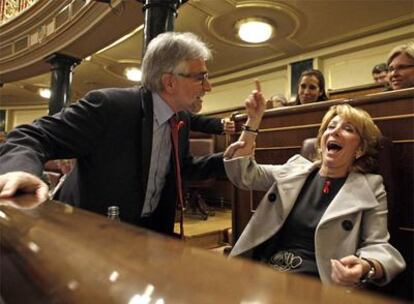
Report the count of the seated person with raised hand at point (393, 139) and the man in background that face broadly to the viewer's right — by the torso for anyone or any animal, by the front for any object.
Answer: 0

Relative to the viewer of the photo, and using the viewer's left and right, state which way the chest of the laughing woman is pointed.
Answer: facing the viewer and to the left of the viewer

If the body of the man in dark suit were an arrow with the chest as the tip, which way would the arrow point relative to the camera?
to the viewer's right

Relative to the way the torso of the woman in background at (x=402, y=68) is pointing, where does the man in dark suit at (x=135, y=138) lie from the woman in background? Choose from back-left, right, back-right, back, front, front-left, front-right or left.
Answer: front

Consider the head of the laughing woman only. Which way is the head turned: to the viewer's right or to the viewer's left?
to the viewer's left

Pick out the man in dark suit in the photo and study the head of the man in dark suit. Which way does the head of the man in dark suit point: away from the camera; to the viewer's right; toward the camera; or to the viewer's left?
to the viewer's right

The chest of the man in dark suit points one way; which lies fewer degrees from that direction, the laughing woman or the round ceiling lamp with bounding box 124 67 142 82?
the laughing woman

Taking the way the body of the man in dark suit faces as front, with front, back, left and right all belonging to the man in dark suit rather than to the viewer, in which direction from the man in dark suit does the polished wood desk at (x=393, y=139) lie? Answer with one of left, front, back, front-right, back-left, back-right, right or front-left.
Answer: front

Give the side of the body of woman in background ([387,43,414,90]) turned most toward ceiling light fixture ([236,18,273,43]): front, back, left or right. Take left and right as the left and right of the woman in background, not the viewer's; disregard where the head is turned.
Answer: right
